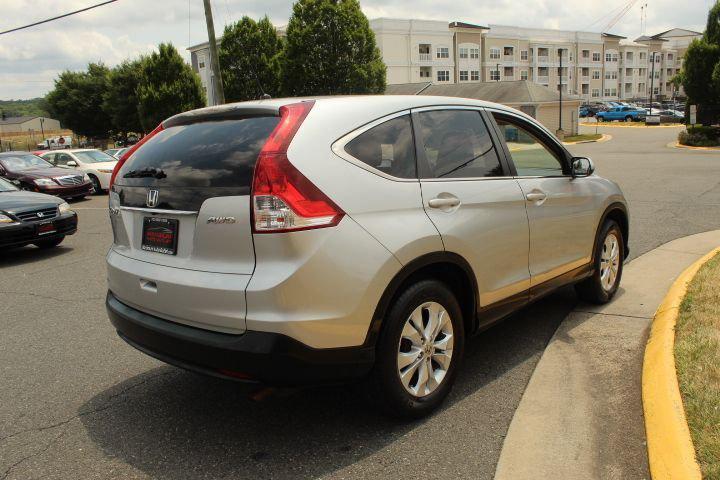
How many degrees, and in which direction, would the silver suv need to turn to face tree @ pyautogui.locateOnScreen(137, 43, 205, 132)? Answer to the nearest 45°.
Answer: approximately 45° to its left

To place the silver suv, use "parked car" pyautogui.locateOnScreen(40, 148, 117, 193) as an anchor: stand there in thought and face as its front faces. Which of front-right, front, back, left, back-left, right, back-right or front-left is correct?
front-right

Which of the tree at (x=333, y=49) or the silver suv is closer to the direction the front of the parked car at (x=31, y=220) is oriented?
the silver suv

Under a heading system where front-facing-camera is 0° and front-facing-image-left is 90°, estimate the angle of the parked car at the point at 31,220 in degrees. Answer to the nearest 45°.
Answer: approximately 315°

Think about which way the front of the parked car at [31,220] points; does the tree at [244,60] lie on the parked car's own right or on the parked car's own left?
on the parked car's own left

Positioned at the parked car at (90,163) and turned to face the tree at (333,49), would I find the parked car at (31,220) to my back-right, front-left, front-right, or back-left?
back-right

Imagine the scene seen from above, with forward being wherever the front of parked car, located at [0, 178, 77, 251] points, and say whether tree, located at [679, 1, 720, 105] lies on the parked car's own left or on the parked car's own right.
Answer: on the parked car's own left

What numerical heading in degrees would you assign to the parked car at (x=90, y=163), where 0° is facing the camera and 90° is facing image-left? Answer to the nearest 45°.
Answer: approximately 315°

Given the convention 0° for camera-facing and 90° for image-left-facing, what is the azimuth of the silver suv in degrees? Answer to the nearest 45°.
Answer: approximately 225°

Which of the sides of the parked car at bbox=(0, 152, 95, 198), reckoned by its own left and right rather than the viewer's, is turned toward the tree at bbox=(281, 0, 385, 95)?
left

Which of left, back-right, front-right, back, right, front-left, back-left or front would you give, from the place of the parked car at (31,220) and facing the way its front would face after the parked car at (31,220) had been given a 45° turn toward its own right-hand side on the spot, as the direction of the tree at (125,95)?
back
